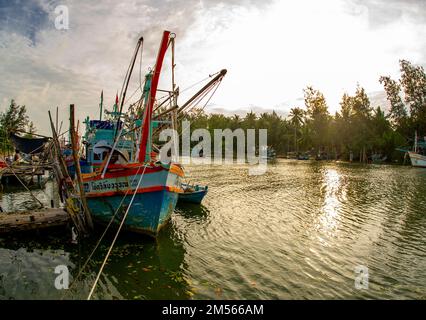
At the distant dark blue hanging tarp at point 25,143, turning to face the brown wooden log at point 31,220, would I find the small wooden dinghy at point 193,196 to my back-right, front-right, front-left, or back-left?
front-left

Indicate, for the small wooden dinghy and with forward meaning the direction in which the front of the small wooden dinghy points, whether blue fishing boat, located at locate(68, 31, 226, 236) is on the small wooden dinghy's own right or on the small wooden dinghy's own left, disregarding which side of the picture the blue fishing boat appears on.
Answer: on the small wooden dinghy's own right

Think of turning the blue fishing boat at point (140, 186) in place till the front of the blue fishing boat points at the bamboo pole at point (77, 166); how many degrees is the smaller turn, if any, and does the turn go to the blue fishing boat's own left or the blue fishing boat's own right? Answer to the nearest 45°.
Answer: approximately 135° to the blue fishing boat's own right

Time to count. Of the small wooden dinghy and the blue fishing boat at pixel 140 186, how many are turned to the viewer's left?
0

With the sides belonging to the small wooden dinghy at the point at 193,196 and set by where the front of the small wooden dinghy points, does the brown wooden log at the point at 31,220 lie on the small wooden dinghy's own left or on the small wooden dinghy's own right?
on the small wooden dinghy's own right

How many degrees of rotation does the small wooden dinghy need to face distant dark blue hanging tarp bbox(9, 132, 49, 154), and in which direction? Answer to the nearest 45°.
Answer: approximately 180°
